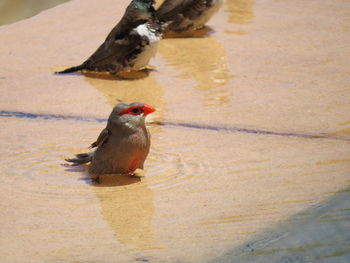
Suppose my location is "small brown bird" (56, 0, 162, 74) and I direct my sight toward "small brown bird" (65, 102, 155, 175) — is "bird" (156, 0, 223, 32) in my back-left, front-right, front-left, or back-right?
back-left

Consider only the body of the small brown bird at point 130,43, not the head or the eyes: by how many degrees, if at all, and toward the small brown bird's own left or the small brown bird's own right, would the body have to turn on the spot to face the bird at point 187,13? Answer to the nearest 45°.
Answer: approximately 45° to the small brown bird's own left

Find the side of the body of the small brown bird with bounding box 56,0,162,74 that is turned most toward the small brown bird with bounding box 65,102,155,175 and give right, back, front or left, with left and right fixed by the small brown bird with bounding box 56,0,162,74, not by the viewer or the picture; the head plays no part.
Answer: right

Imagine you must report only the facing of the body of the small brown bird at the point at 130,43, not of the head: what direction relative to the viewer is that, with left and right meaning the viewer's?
facing to the right of the viewer
